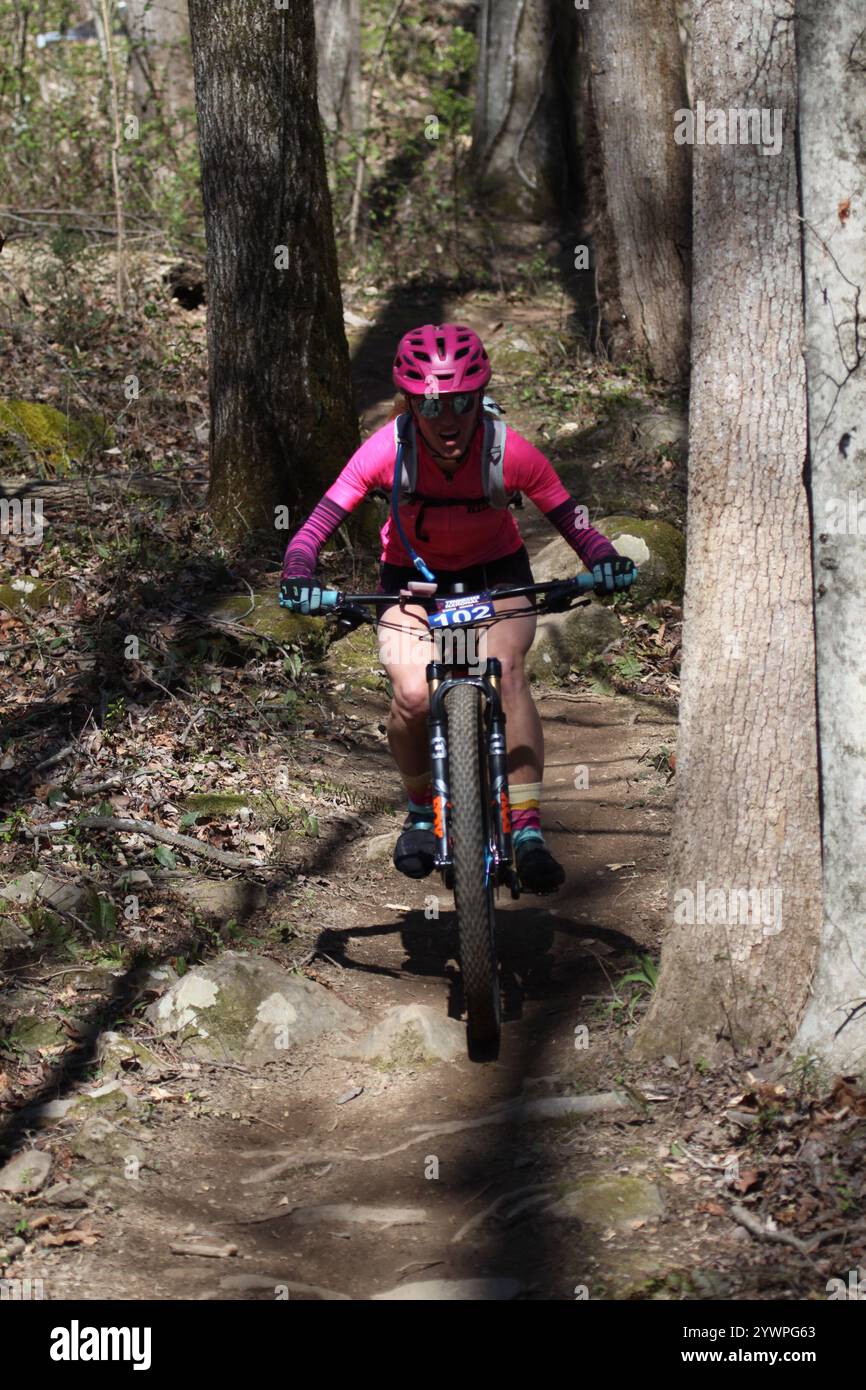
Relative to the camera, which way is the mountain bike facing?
toward the camera

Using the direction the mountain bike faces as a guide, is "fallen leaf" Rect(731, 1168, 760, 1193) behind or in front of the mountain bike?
in front

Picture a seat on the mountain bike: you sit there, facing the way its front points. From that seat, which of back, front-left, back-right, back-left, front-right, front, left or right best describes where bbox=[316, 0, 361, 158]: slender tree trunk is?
back

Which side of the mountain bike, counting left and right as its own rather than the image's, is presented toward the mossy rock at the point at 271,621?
back

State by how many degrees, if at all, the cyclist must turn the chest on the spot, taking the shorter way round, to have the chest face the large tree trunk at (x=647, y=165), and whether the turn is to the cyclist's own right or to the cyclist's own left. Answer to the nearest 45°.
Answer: approximately 180°

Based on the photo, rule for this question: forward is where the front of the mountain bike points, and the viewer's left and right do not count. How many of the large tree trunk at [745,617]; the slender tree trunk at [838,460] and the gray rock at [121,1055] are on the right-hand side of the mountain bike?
1

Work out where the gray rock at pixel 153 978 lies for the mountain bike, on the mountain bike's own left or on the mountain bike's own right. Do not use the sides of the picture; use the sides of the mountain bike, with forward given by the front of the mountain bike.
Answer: on the mountain bike's own right

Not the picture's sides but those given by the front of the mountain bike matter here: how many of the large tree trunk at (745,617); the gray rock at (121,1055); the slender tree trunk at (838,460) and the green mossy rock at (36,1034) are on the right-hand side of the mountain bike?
2

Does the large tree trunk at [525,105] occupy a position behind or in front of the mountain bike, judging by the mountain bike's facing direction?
behind

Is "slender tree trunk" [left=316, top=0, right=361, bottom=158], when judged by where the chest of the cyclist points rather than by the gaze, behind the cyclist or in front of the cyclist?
behind

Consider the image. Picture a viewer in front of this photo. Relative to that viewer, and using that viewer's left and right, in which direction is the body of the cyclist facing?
facing the viewer

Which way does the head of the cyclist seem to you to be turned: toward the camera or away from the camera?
toward the camera

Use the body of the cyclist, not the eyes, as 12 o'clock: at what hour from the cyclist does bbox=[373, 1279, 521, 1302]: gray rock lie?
The gray rock is roughly at 12 o'clock from the cyclist.

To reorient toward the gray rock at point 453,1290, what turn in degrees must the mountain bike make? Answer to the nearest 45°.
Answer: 0° — it already faces it
